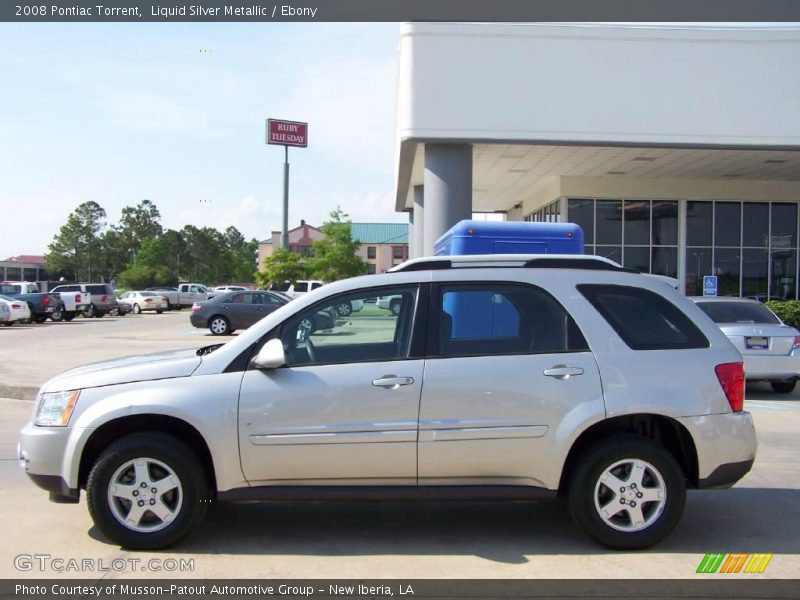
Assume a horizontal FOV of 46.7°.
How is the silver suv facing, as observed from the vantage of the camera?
facing to the left of the viewer

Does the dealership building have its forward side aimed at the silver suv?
yes

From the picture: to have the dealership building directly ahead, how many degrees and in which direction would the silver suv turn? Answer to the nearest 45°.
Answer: approximately 90° to its right

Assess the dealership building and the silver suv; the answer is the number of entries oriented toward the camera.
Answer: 1

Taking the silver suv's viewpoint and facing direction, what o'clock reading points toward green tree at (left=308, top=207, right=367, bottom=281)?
The green tree is roughly at 3 o'clock from the silver suv.

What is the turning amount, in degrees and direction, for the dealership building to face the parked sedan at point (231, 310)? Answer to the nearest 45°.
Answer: approximately 135° to its right

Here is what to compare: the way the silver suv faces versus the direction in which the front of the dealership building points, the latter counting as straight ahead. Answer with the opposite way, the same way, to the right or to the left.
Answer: to the right

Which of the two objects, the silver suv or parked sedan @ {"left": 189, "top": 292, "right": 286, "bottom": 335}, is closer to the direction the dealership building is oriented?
the silver suv

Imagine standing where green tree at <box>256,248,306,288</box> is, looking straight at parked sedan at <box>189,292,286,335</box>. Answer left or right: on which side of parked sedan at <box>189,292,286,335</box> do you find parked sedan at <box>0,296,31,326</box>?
right

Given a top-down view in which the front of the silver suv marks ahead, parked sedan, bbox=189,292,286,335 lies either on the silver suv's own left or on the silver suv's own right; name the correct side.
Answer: on the silver suv's own right

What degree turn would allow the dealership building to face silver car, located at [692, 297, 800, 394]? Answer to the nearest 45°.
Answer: approximately 45° to its left

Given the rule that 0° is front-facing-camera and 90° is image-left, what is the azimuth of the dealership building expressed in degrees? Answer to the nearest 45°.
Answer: approximately 0°
